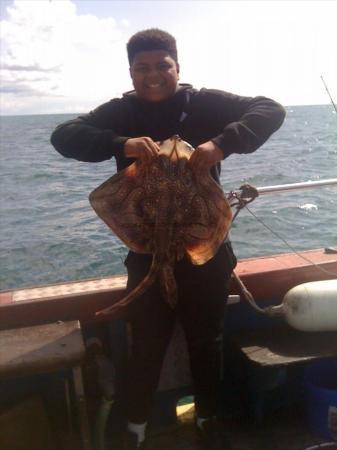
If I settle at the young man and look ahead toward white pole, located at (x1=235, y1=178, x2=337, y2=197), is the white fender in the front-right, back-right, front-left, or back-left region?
front-right

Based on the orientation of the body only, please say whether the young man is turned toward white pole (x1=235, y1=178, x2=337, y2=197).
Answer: no

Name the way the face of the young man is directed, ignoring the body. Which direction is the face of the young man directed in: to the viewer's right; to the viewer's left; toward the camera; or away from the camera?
toward the camera

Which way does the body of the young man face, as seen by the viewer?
toward the camera
